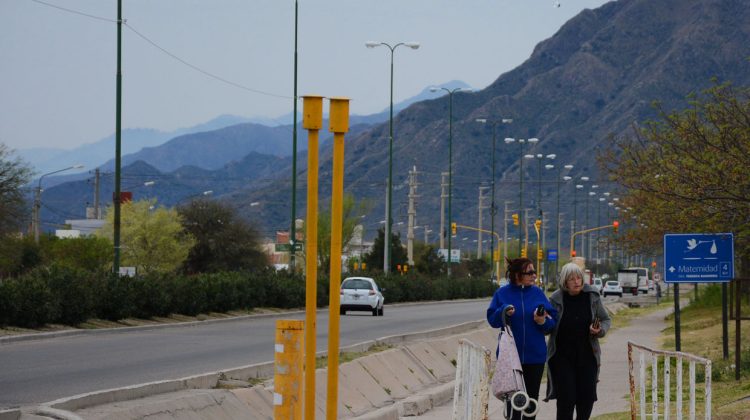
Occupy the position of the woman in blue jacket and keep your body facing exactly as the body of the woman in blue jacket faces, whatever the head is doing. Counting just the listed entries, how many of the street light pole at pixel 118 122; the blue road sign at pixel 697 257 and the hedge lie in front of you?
0

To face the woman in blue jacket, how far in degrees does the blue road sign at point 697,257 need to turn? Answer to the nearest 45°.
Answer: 0° — it already faces them

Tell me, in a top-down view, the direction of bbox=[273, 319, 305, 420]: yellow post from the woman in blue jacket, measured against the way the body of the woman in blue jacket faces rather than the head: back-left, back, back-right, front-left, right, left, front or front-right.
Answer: front-right

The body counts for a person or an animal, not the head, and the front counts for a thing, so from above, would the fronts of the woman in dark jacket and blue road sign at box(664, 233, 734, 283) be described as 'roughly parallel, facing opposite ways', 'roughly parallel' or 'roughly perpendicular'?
roughly parallel

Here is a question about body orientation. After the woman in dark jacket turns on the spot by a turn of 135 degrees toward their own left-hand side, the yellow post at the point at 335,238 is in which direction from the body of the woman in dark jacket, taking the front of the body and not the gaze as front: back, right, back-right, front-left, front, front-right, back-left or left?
back

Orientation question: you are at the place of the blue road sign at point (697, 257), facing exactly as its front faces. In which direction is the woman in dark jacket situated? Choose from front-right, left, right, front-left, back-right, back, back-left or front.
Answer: front

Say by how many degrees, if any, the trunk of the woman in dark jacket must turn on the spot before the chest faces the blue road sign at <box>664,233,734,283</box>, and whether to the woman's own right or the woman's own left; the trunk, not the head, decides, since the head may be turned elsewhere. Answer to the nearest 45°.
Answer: approximately 180°

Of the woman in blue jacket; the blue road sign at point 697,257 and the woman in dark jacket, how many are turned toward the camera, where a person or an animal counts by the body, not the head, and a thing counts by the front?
3

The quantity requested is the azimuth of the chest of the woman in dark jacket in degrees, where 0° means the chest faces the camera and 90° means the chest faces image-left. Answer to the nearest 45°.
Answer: approximately 0°

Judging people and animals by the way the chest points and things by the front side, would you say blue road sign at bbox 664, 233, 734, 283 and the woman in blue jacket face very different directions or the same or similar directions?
same or similar directions

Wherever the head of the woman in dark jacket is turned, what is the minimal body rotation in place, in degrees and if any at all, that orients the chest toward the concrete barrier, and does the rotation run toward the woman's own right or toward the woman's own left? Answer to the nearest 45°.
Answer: approximately 90° to the woman's own right

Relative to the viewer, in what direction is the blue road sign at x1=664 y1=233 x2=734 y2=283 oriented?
toward the camera

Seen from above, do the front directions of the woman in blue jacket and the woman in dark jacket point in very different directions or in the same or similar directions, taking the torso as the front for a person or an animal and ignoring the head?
same or similar directions
